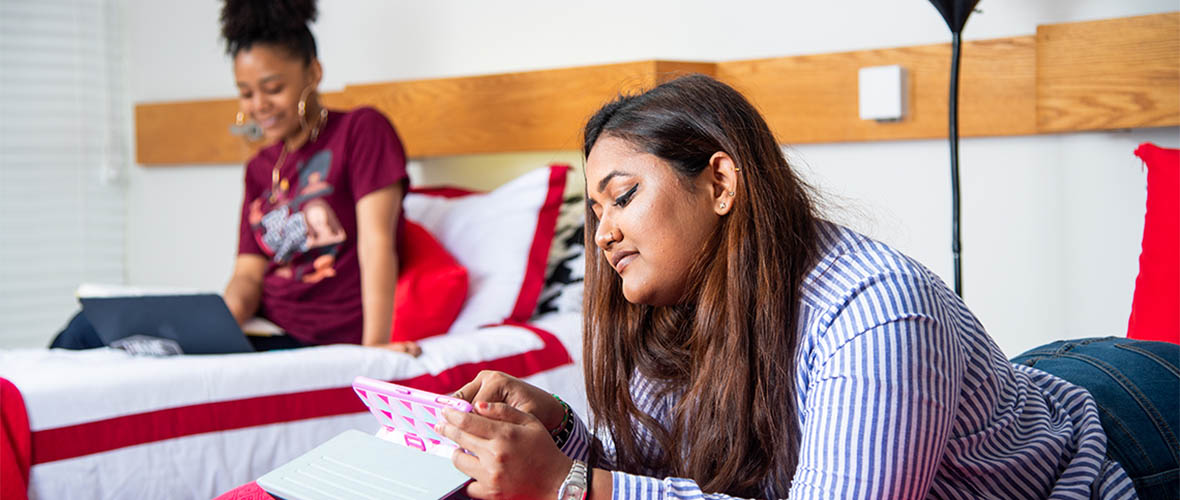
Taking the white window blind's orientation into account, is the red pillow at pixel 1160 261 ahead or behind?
ahead

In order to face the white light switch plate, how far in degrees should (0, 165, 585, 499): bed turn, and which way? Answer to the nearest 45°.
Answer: approximately 135° to its left

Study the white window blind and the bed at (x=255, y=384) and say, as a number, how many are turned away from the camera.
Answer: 0

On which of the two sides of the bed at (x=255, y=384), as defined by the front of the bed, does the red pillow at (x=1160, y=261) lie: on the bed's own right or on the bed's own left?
on the bed's own left

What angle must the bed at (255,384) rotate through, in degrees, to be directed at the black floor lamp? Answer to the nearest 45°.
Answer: approximately 135° to its left

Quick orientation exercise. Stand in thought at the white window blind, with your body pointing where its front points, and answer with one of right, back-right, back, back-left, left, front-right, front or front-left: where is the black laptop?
front

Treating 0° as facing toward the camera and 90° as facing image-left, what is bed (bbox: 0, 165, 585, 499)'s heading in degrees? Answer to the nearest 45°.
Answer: approximately 45°

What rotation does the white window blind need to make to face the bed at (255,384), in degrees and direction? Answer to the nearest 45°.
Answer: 0° — it already faces it

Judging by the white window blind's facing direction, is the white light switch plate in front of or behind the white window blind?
in front

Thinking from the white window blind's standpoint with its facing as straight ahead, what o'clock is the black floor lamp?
The black floor lamp is roughly at 11 o'clock from the white window blind.
